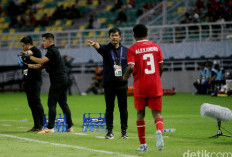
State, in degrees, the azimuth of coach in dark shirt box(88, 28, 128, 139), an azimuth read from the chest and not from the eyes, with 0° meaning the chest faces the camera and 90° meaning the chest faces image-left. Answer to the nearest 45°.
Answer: approximately 0°

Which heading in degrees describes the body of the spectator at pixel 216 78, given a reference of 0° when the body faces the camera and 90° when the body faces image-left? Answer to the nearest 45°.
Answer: approximately 45°

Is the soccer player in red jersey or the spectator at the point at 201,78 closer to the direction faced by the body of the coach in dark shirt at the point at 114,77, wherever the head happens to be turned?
the soccer player in red jersey

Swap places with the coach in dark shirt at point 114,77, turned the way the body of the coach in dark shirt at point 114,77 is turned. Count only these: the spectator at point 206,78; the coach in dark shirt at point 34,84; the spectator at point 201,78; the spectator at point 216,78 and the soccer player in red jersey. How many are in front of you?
1

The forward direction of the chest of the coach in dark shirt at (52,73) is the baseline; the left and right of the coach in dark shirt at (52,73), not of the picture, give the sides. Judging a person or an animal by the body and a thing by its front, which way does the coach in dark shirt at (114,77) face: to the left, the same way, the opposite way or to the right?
to the left

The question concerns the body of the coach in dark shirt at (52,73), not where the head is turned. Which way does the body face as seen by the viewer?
to the viewer's left
